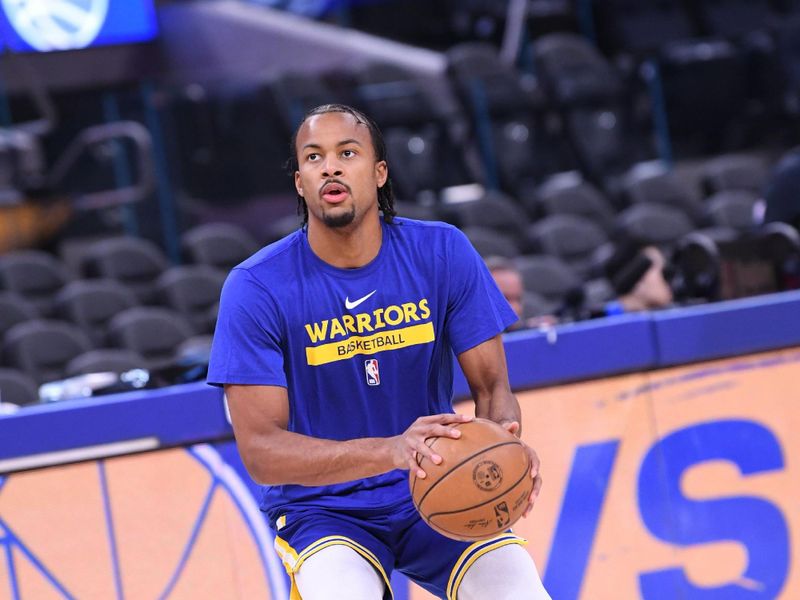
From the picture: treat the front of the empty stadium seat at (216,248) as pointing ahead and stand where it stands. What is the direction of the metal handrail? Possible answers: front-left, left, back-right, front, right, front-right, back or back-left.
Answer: back-right

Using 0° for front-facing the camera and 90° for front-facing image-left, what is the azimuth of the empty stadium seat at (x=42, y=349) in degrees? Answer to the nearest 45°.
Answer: approximately 0°

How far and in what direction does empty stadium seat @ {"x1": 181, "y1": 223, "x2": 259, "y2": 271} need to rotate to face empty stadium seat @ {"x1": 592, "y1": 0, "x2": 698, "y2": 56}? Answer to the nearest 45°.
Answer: approximately 135° to its left

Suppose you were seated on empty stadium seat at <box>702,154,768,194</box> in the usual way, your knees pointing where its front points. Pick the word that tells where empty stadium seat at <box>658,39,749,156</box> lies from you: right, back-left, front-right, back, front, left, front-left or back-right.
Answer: back

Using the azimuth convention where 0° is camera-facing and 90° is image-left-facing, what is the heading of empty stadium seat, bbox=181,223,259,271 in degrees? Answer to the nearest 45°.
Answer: approximately 0°

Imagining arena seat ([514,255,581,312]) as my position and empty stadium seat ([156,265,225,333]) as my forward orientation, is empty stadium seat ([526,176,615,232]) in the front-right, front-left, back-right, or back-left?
back-right

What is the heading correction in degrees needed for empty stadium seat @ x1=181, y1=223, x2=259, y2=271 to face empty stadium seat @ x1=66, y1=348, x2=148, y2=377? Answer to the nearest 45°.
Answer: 0° — it already faces it

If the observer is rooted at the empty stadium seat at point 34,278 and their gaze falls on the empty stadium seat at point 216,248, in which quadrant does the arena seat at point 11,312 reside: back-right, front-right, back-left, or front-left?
back-right

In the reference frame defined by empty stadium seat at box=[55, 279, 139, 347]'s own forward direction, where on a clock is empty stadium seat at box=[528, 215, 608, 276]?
empty stadium seat at box=[528, 215, 608, 276] is roughly at 9 o'clock from empty stadium seat at box=[55, 279, 139, 347].
